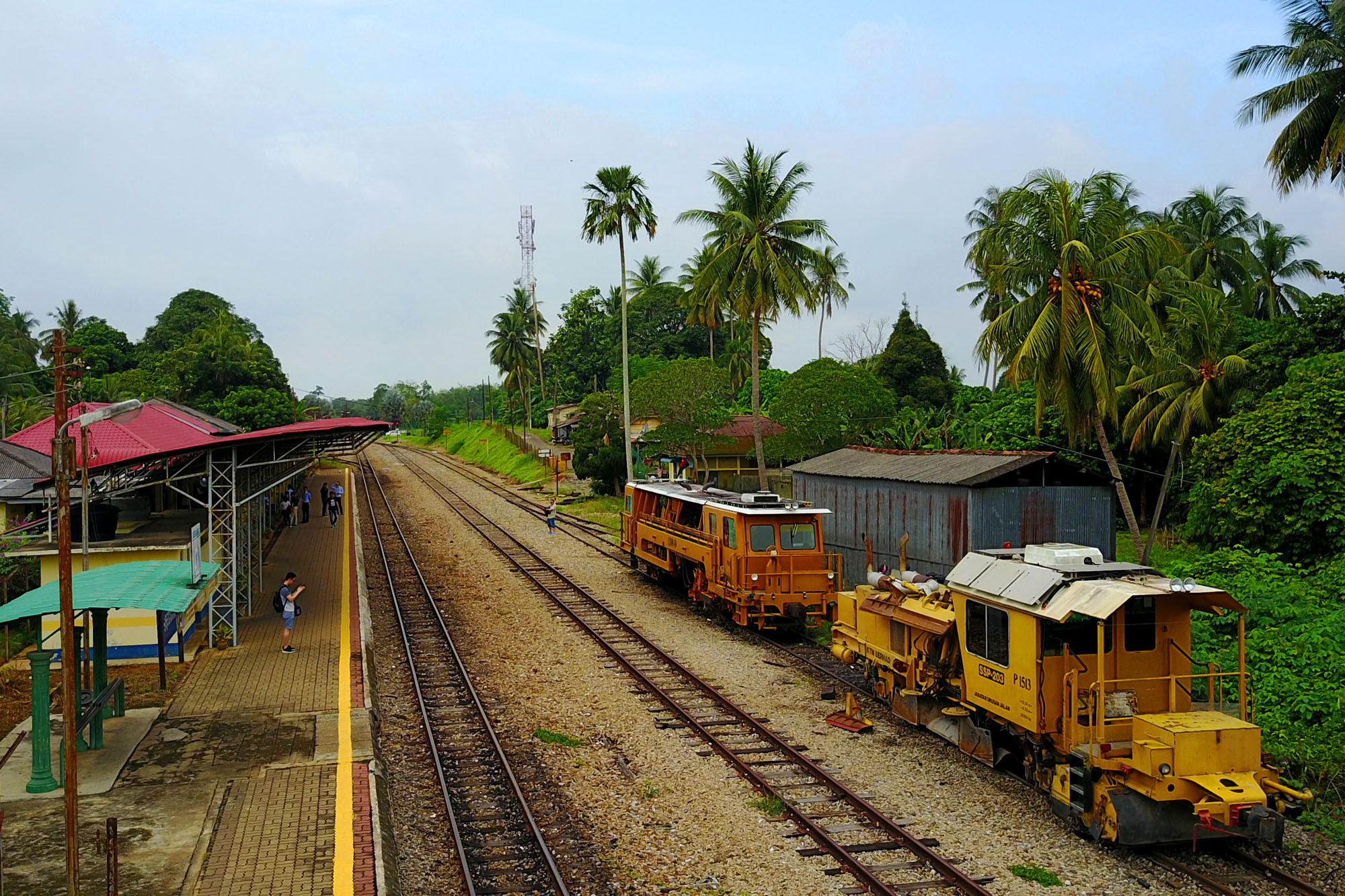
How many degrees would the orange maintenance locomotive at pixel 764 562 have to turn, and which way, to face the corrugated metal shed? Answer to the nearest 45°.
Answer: approximately 45° to its left

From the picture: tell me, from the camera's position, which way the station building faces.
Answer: facing to the right of the viewer

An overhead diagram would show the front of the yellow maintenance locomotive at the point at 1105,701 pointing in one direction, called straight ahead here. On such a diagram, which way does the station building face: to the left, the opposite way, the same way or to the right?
to the left

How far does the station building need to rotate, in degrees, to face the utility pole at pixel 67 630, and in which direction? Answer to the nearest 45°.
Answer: approximately 90° to its right

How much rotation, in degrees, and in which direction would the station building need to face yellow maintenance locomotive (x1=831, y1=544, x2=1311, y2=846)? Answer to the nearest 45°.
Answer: approximately 45° to its right

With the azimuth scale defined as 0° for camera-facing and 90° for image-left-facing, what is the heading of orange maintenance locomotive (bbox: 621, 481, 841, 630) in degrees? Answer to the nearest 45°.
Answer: approximately 315°

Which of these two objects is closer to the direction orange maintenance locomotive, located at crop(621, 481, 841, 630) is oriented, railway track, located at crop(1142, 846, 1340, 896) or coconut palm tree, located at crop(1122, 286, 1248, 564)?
the railway track

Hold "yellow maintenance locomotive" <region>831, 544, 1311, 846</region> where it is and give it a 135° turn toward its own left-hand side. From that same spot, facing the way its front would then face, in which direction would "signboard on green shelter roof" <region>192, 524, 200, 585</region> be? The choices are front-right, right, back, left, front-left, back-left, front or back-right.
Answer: left

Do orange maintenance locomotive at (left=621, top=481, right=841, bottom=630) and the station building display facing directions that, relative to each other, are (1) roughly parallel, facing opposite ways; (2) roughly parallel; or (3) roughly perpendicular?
roughly perpendicular

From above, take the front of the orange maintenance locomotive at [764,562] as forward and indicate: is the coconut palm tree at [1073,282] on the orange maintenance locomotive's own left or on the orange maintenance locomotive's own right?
on the orange maintenance locomotive's own left

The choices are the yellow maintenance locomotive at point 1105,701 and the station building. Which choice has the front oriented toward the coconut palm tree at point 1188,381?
the station building

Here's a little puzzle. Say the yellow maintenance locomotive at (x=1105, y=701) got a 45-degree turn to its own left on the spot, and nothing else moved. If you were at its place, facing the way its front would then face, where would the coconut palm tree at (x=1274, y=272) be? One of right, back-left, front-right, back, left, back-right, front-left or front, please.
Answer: left

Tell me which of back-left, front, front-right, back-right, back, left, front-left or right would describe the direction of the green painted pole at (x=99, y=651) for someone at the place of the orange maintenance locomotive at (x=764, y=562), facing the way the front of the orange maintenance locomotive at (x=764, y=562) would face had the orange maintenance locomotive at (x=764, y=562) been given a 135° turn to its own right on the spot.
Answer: front-left

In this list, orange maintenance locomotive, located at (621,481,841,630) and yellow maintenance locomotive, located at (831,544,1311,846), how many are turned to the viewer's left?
0

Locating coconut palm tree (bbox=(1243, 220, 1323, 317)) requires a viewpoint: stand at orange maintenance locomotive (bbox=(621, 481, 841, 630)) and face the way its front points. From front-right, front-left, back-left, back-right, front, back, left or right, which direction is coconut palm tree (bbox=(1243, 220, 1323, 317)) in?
left

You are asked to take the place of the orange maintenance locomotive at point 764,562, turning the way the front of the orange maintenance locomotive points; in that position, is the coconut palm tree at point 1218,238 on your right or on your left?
on your left

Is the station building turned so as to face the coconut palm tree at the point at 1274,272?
yes

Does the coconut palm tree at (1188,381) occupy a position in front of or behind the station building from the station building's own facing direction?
in front

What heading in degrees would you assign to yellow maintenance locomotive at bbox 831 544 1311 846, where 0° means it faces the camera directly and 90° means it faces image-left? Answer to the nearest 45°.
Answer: approximately 315°
